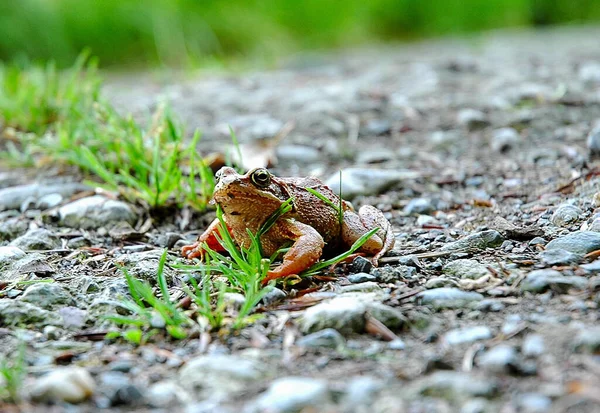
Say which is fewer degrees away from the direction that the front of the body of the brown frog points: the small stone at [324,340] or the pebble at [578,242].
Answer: the small stone

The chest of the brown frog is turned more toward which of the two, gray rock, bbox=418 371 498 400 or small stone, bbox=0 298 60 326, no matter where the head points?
the small stone

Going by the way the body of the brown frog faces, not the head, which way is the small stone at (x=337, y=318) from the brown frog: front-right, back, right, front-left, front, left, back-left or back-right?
front-left

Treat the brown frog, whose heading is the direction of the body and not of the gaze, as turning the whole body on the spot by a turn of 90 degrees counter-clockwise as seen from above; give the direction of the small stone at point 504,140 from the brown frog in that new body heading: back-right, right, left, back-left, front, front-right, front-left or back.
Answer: left

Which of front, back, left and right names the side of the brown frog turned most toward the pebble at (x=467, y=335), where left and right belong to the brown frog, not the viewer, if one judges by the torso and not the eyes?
left

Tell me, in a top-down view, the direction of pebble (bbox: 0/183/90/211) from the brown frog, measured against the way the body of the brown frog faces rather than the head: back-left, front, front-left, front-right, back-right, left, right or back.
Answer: right

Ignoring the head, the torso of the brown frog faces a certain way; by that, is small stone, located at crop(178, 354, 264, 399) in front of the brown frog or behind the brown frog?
in front

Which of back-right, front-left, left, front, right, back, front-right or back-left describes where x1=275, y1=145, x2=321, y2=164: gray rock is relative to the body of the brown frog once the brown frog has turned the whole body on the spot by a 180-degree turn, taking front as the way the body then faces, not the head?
front-left

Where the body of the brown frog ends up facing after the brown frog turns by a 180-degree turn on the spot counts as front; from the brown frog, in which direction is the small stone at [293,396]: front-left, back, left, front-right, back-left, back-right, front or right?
back-right

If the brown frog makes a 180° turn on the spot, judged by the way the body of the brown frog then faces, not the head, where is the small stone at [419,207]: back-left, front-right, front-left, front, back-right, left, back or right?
front

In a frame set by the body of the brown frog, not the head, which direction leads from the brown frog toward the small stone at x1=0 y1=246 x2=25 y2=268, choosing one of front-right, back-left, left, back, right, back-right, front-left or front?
front-right

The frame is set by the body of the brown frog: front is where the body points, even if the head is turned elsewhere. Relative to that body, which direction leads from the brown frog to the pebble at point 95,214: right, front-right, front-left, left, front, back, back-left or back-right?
right

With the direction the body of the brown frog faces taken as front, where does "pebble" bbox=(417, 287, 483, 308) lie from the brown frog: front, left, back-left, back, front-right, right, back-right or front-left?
left

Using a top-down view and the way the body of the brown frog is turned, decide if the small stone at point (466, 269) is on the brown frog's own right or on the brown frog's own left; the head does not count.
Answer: on the brown frog's own left
